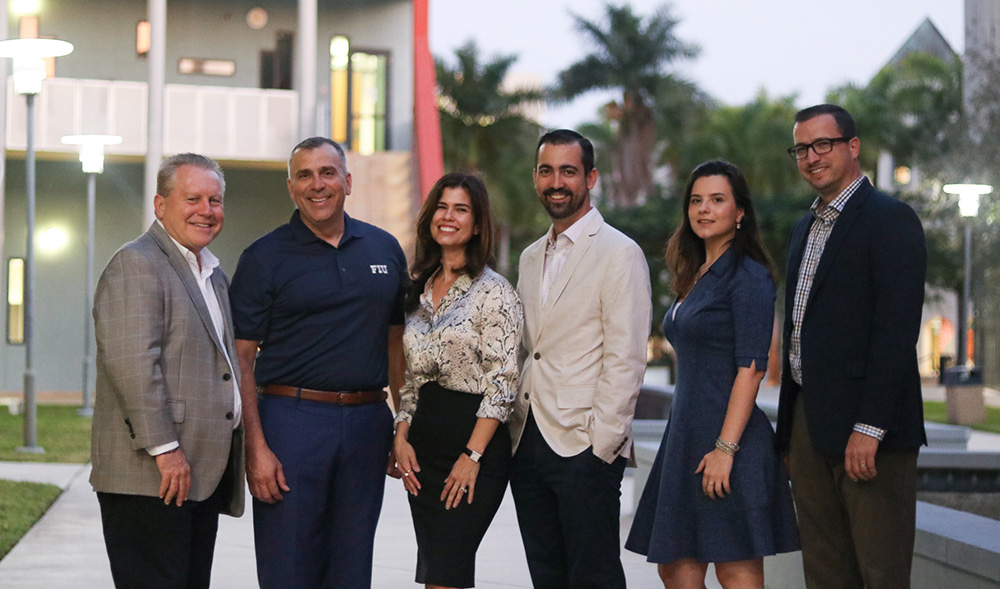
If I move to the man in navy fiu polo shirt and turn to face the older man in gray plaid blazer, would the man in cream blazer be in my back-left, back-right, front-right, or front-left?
back-left

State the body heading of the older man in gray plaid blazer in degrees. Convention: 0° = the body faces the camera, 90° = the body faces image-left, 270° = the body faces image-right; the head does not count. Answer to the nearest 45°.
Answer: approximately 315°

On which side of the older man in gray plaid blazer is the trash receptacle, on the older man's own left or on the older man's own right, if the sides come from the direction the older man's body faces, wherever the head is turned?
on the older man's own left

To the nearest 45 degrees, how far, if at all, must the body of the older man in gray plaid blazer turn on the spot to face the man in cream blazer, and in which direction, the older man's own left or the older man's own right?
approximately 45° to the older man's own left

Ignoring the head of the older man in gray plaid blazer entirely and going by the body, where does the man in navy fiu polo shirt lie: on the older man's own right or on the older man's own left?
on the older man's own left

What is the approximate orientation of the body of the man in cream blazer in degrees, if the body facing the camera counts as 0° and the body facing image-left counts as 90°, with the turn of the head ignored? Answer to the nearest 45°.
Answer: approximately 45°

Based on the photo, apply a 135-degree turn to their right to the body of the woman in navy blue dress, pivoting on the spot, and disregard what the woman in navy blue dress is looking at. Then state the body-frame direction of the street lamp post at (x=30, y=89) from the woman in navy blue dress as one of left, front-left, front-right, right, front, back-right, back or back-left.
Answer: front-left

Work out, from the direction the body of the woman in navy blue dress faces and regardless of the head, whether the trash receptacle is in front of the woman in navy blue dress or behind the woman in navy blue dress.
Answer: behind

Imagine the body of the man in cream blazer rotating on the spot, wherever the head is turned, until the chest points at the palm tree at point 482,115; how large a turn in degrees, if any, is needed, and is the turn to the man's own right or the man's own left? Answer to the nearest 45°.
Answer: approximately 135° to the man's own right

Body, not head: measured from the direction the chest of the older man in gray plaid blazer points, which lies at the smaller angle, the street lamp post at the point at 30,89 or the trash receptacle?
the trash receptacle
